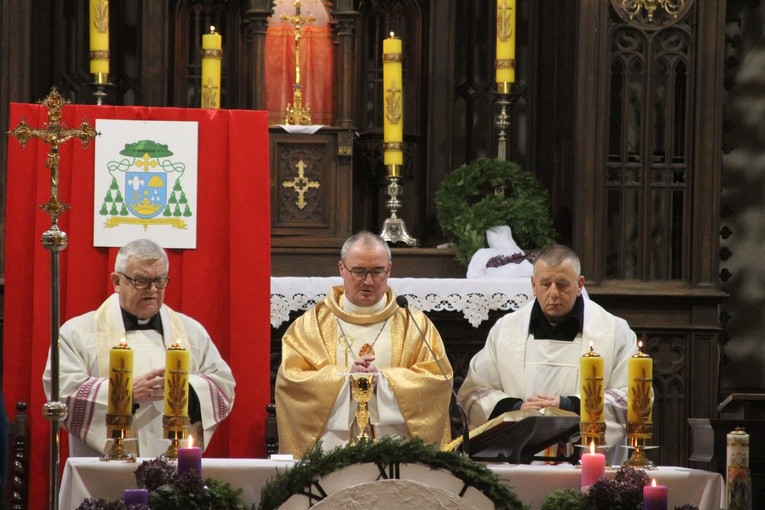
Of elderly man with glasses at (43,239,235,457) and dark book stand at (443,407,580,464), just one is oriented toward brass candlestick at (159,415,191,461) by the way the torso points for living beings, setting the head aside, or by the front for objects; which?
the elderly man with glasses

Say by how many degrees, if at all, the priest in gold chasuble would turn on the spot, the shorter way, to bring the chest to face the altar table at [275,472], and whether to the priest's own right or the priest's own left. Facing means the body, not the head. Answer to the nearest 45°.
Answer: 0° — they already face it

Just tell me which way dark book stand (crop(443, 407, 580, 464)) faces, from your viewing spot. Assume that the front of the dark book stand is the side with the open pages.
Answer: facing away from the viewer

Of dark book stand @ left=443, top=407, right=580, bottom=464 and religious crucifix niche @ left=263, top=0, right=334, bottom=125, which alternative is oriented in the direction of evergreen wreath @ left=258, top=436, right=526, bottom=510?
the religious crucifix niche

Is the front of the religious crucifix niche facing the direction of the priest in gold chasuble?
yes

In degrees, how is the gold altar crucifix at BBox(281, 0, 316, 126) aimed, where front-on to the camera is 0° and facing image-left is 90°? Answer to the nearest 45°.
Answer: approximately 0°
